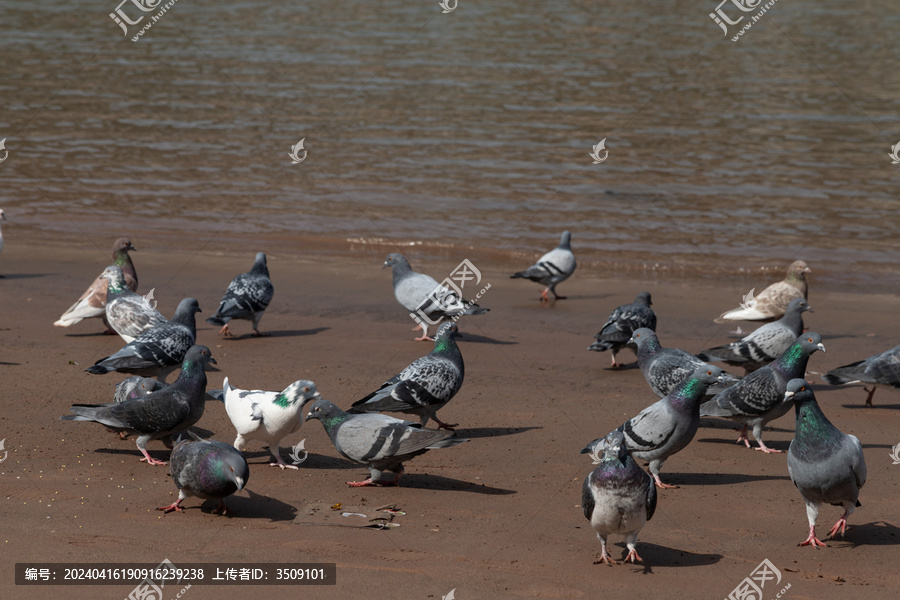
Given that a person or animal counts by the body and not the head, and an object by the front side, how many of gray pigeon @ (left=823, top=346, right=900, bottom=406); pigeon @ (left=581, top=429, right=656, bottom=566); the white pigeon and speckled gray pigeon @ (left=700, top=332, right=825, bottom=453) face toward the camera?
1

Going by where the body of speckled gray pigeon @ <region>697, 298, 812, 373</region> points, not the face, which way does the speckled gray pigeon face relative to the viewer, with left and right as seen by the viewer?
facing to the right of the viewer

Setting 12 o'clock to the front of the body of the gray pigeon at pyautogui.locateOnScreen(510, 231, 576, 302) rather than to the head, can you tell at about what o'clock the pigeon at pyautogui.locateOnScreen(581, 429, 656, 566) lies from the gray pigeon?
The pigeon is roughly at 3 o'clock from the gray pigeon.

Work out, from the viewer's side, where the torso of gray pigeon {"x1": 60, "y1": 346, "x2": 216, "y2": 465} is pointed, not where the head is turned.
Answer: to the viewer's right

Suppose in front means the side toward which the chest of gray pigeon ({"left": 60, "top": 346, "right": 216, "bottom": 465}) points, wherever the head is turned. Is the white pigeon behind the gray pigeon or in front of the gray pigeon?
in front

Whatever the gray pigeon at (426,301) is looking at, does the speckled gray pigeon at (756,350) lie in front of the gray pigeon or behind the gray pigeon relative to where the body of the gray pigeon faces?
behind

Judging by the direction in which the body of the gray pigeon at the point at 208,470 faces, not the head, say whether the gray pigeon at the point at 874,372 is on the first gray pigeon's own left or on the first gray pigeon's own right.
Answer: on the first gray pigeon's own left

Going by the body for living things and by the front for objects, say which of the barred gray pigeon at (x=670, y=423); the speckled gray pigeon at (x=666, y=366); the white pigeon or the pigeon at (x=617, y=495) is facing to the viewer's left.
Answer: the speckled gray pigeon at (x=666, y=366)

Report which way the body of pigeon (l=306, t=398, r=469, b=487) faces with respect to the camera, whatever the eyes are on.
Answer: to the viewer's left

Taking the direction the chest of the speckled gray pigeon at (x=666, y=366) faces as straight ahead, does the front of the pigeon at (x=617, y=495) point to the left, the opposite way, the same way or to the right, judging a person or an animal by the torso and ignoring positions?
to the left

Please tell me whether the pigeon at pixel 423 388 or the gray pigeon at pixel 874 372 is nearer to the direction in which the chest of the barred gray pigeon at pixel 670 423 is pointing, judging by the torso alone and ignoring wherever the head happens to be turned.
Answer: the gray pigeon

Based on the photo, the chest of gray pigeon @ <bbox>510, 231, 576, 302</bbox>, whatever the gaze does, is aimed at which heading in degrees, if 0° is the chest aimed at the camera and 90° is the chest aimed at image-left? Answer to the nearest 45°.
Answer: approximately 270°

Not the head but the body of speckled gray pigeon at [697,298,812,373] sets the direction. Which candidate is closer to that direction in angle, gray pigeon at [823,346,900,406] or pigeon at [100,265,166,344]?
the gray pigeon

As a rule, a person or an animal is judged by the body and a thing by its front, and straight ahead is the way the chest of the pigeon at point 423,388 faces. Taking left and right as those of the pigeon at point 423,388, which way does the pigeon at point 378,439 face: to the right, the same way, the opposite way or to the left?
the opposite way

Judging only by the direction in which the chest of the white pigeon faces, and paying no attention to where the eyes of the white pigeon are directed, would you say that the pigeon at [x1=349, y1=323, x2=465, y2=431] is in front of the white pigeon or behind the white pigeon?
in front

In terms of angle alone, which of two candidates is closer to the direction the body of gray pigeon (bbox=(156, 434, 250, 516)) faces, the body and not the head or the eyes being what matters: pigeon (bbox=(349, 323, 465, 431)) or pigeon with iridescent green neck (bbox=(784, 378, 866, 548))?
the pigeon with iridescent green neck

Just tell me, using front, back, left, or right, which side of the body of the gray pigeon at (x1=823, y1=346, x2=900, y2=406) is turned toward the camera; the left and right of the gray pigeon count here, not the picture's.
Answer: right

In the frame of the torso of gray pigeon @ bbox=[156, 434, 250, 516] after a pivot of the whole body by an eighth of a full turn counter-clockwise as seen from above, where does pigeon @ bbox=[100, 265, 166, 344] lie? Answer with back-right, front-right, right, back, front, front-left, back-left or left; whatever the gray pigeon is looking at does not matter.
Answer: left
